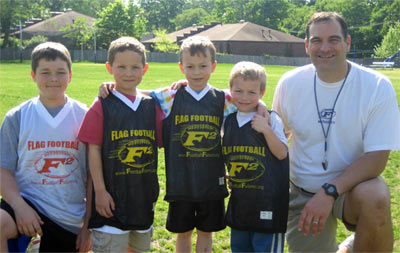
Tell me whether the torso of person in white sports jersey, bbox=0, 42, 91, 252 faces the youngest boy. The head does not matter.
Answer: no

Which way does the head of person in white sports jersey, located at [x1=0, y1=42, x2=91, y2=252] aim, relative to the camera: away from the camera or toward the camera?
toward the camera

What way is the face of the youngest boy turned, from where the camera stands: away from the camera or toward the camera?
toward the camera

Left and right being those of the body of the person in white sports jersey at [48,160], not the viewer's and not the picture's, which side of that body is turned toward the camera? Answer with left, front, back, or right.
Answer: front
